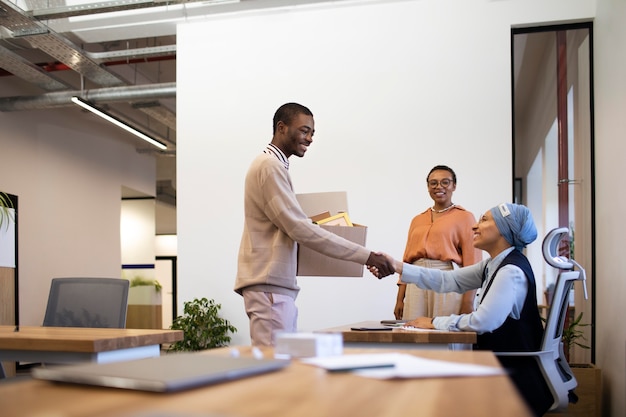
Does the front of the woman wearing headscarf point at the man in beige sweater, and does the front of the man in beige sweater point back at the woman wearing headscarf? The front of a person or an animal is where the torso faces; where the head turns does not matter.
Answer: yes

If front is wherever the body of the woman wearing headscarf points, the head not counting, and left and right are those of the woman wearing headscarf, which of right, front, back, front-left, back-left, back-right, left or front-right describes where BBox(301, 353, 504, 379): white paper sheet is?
left

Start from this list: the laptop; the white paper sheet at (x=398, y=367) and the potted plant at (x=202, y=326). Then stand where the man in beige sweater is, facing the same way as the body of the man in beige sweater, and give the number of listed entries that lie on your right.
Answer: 2

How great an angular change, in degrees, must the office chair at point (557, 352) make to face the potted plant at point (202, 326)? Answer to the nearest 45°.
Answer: approximately 45° to its right

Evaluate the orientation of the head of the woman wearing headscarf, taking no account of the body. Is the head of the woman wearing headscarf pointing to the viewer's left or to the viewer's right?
to the viewer's left

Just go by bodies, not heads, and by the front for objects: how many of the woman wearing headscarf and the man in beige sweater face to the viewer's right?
1

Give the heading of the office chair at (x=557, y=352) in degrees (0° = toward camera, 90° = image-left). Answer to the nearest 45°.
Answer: approximately 90°

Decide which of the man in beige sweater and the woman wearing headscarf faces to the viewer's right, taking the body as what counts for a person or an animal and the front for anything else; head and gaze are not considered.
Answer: the man in beige sweater

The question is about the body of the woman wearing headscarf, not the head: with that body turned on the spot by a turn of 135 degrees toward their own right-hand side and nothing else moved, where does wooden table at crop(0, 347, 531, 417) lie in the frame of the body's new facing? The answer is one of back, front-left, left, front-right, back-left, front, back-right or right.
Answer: back-right

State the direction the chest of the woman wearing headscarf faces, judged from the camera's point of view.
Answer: to the viewer's left

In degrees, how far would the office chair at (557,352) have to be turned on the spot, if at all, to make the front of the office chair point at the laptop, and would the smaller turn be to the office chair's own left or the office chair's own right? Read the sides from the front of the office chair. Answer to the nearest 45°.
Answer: approximately 90° to the office chair's own left

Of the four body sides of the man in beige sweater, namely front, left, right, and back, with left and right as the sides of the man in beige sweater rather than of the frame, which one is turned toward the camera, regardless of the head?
right

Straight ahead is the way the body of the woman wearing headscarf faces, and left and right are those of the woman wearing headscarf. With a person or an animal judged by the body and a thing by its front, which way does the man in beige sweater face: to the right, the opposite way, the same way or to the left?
the opposite way
